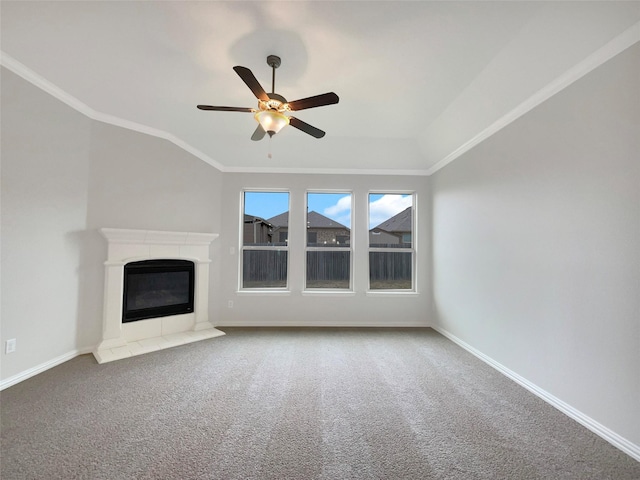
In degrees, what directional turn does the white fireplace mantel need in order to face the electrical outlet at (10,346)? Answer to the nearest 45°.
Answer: approximately 90° to its right

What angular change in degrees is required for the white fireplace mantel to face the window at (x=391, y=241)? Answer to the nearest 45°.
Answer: approximately 45° to its left

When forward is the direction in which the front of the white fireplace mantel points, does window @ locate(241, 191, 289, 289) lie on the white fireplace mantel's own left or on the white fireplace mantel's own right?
on the white fireplace mantel's own left

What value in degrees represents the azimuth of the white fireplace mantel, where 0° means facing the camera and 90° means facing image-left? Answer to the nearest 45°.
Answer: approximately 315°

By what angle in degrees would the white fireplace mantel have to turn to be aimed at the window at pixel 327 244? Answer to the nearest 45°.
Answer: approximately 45° to its left

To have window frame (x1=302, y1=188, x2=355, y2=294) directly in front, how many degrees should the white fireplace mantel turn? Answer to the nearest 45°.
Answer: approximately 45° to its left
